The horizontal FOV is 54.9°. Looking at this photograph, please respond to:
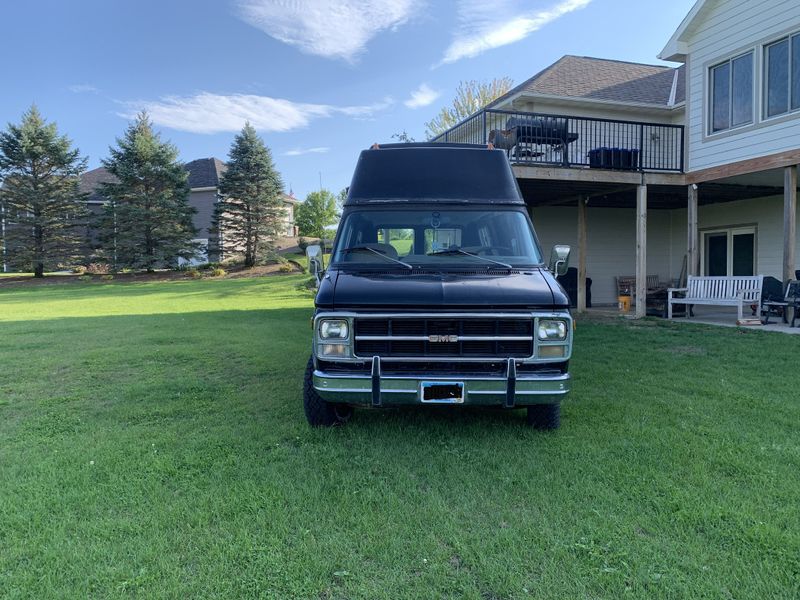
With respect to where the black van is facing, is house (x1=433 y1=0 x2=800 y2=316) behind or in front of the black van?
behind

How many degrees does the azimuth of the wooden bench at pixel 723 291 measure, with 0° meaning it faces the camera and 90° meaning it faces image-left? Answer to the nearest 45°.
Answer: approximately 45°

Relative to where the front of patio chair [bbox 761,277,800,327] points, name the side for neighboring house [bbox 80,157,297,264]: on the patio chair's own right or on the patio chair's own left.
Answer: on the patio chair's own right

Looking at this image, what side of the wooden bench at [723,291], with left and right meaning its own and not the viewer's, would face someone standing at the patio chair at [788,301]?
left
